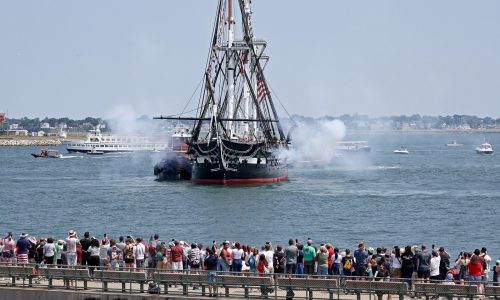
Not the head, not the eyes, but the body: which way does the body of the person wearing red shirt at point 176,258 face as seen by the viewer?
away from the camera

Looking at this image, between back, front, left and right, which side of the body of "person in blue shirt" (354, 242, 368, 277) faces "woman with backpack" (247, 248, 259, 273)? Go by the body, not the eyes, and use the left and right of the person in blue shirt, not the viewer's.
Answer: left

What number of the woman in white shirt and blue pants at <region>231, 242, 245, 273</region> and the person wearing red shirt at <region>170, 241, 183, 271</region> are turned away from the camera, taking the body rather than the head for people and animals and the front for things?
2

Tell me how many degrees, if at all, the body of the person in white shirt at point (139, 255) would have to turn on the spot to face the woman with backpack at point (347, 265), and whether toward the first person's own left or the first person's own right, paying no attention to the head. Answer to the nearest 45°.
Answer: approximately 90° to the first person's own right

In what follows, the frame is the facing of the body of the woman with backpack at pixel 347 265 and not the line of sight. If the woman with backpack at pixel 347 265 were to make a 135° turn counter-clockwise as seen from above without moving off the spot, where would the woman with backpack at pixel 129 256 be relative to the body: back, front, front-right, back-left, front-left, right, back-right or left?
front-right

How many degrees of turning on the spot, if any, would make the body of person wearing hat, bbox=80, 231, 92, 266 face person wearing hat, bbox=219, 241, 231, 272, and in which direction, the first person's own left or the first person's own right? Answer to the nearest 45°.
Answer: approximately 135° to the first person's own right

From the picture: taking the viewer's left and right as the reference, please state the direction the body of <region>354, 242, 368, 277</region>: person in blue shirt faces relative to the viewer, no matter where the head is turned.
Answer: facing away from the viewer

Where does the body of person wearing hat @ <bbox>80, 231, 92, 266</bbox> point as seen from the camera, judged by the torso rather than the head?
away from the camera

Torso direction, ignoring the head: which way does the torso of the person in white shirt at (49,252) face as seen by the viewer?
away from the camera

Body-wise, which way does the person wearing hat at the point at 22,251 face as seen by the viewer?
away from the camera

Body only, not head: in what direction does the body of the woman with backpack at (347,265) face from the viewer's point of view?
away from the camera

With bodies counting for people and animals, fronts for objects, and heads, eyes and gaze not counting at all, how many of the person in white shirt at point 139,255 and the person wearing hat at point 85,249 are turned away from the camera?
2
